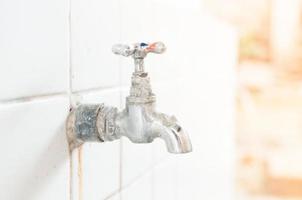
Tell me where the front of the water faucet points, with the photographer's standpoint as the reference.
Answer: facing to the right of the viewer
